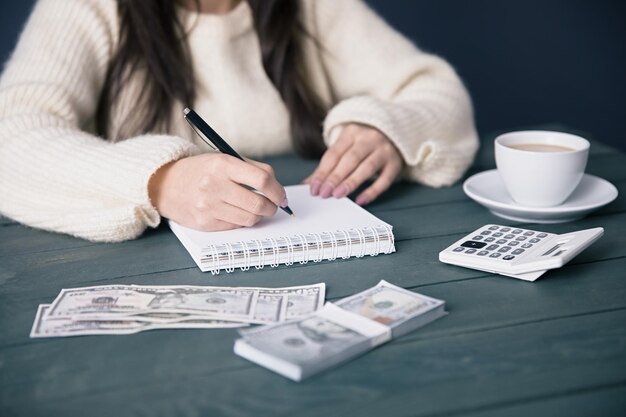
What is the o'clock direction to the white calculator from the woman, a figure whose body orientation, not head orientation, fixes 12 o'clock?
The white calculator is roughly at 11 o'clock from the woman.

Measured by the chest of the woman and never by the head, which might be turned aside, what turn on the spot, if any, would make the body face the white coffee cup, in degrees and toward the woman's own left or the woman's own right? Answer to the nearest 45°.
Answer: approximately 45° to the woman's own left

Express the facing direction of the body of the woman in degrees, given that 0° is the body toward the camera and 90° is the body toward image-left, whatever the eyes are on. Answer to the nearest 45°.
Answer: approximately 0°

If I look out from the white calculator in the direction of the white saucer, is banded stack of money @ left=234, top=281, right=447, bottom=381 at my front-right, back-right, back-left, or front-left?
back-left

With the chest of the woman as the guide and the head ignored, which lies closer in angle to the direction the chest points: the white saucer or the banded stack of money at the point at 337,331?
the banded stack of money

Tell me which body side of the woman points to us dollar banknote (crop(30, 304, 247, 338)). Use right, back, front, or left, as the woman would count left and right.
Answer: front

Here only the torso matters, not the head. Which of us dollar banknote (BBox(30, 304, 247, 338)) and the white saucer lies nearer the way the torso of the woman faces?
the us dollar banknote

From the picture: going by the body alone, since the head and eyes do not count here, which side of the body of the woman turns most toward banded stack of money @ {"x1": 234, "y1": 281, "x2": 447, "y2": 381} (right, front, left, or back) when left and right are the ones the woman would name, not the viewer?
front

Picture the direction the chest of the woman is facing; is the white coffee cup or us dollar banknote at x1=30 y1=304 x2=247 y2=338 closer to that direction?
the us dollar banknote
